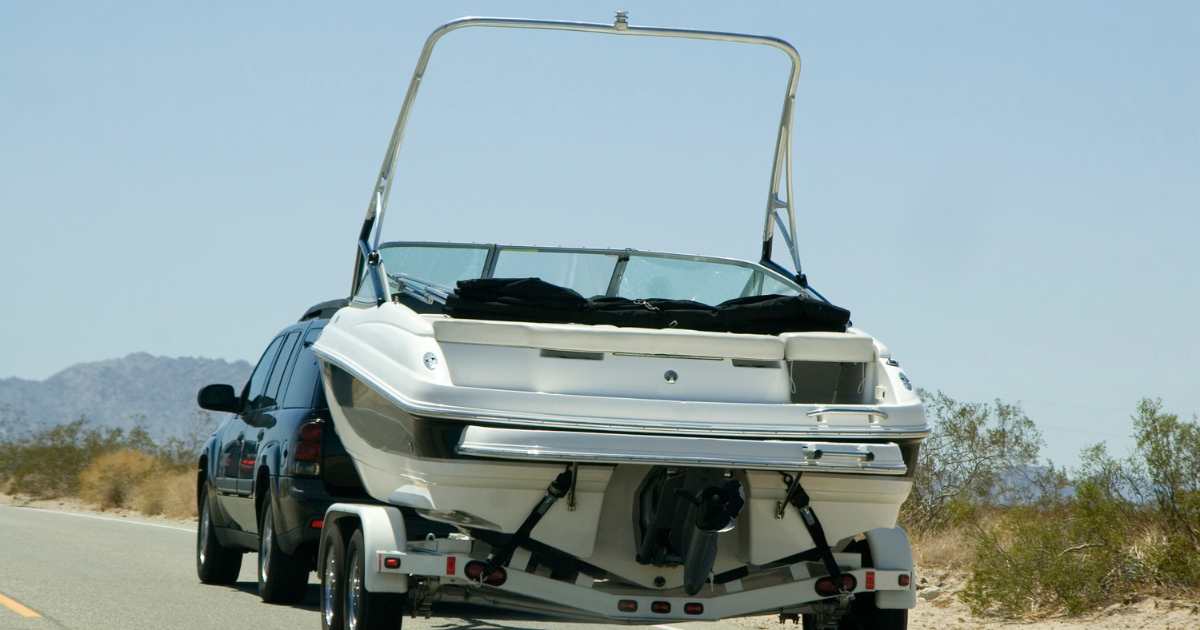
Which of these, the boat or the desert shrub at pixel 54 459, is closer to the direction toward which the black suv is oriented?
the desert shrub

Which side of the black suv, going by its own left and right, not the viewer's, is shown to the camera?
back

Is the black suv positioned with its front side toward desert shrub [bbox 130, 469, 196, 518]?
yes

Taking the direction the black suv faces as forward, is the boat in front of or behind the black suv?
behind

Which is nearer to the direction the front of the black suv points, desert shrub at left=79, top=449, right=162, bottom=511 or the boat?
the desert shrub

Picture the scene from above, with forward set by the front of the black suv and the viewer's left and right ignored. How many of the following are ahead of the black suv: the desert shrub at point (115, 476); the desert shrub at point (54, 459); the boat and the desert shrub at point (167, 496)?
3

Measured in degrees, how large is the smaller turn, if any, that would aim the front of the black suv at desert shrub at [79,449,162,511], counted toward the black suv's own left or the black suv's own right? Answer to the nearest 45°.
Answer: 0° — it already faces it

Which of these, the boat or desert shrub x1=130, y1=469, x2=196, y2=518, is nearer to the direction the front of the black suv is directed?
the desert shrub

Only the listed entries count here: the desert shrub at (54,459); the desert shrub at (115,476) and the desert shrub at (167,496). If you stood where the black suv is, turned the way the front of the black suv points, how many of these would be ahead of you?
3

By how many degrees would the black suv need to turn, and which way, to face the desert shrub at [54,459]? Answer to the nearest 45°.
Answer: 0° — it already faces it

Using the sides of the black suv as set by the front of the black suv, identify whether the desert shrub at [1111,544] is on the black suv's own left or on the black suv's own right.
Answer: on the black suv's own right
